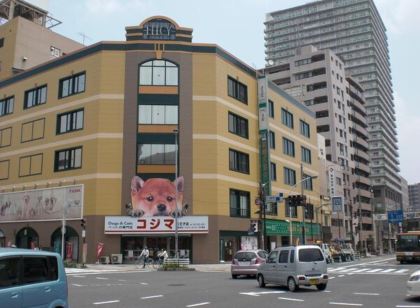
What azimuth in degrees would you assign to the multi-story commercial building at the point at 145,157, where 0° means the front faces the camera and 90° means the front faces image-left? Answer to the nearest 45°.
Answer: approximately 0°

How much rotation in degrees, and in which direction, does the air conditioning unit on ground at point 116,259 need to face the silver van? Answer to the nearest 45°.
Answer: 0° — it already faces it

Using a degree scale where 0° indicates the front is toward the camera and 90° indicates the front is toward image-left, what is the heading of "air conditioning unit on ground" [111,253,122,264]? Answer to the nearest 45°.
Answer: approximately 0°

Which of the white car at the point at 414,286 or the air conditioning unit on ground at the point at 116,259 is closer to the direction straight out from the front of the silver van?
the air conditioning unit on ground

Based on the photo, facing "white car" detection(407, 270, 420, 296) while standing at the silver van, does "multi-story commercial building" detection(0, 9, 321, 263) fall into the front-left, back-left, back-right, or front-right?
back-left
